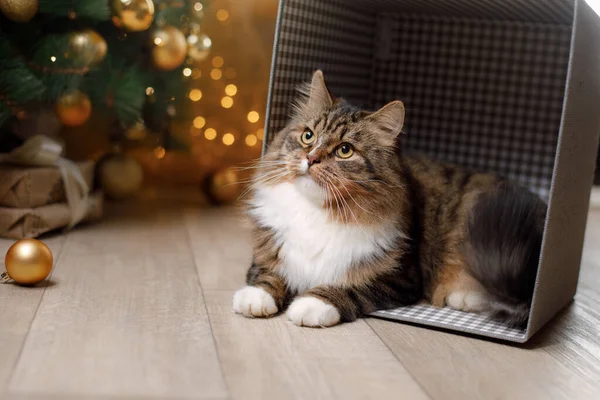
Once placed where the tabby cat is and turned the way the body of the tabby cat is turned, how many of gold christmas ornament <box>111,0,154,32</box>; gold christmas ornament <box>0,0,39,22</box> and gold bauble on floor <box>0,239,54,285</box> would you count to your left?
0

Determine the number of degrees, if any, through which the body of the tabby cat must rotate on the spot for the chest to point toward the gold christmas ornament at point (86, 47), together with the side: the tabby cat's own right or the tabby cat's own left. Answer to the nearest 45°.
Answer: approximately 90° to the tabby cat's own right

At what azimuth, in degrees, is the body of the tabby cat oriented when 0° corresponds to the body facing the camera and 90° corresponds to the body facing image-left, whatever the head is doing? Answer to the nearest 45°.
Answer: approximately 45°

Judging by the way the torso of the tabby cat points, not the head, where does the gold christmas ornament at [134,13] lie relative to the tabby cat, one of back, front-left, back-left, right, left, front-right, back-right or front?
right

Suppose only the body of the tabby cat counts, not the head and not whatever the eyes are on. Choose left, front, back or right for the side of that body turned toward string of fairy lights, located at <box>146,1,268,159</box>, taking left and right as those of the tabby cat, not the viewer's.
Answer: right

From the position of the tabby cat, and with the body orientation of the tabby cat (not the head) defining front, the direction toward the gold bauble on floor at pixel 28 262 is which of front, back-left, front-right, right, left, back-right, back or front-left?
front-right

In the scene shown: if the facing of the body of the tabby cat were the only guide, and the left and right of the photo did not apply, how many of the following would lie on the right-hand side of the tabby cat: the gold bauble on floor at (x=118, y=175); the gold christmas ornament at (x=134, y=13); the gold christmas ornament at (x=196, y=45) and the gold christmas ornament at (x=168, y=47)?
4

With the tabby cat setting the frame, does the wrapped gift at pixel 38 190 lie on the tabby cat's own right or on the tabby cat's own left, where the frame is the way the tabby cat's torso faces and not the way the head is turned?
on the tabby cat's own right

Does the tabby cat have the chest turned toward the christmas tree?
no

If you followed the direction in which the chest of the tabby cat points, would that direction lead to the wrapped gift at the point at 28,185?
no

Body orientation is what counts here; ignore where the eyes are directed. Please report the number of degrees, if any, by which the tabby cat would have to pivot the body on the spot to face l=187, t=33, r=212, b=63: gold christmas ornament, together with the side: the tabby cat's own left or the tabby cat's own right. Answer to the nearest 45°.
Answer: approximately 90° to the tabby cat's own right

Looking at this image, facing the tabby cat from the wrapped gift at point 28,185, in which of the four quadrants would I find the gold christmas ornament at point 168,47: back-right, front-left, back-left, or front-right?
front-left

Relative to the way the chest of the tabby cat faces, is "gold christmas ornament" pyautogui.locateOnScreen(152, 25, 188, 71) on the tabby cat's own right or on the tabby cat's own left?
on the tabby cat's own right

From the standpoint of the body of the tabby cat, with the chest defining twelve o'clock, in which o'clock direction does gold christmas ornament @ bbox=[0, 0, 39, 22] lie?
The gold christmas ornament is roughly at 2 o'clock from the tabby cat.

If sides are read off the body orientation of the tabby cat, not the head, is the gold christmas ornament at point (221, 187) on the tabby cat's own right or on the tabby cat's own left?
on the tabby cat's own right

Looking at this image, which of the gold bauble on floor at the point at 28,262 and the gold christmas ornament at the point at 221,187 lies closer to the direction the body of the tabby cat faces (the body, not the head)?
the gold bauble on floor

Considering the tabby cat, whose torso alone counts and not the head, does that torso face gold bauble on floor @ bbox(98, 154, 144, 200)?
no
